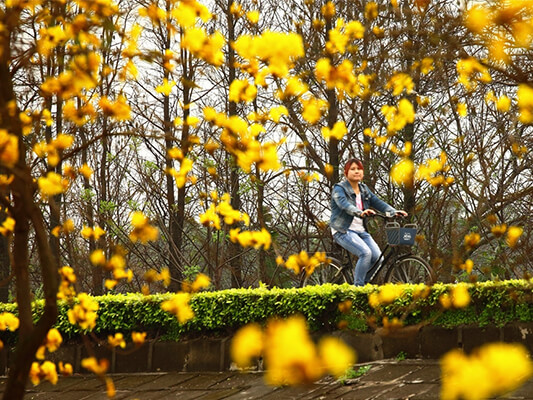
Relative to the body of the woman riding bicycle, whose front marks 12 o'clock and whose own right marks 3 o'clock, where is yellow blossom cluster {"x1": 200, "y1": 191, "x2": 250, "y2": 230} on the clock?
The yellow blossom cluster is roughly at 3 o'clock from the woman riding bicycle.

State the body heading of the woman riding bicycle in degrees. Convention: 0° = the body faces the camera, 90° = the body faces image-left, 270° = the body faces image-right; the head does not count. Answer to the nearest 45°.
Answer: approximately 315°

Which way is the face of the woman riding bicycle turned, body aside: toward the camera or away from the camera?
toward the camera

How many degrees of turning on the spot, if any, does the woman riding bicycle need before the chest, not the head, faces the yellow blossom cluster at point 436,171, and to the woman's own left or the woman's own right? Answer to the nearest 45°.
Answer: approximately 90° to the woman's own left
